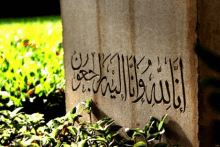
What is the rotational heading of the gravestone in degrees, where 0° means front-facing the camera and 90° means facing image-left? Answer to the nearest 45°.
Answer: approximately 45°
